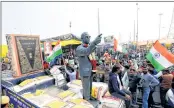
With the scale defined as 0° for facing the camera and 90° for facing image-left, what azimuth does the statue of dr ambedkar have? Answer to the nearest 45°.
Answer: approximately 315°

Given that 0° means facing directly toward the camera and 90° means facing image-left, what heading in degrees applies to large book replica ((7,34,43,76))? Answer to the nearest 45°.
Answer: approximately 315°
